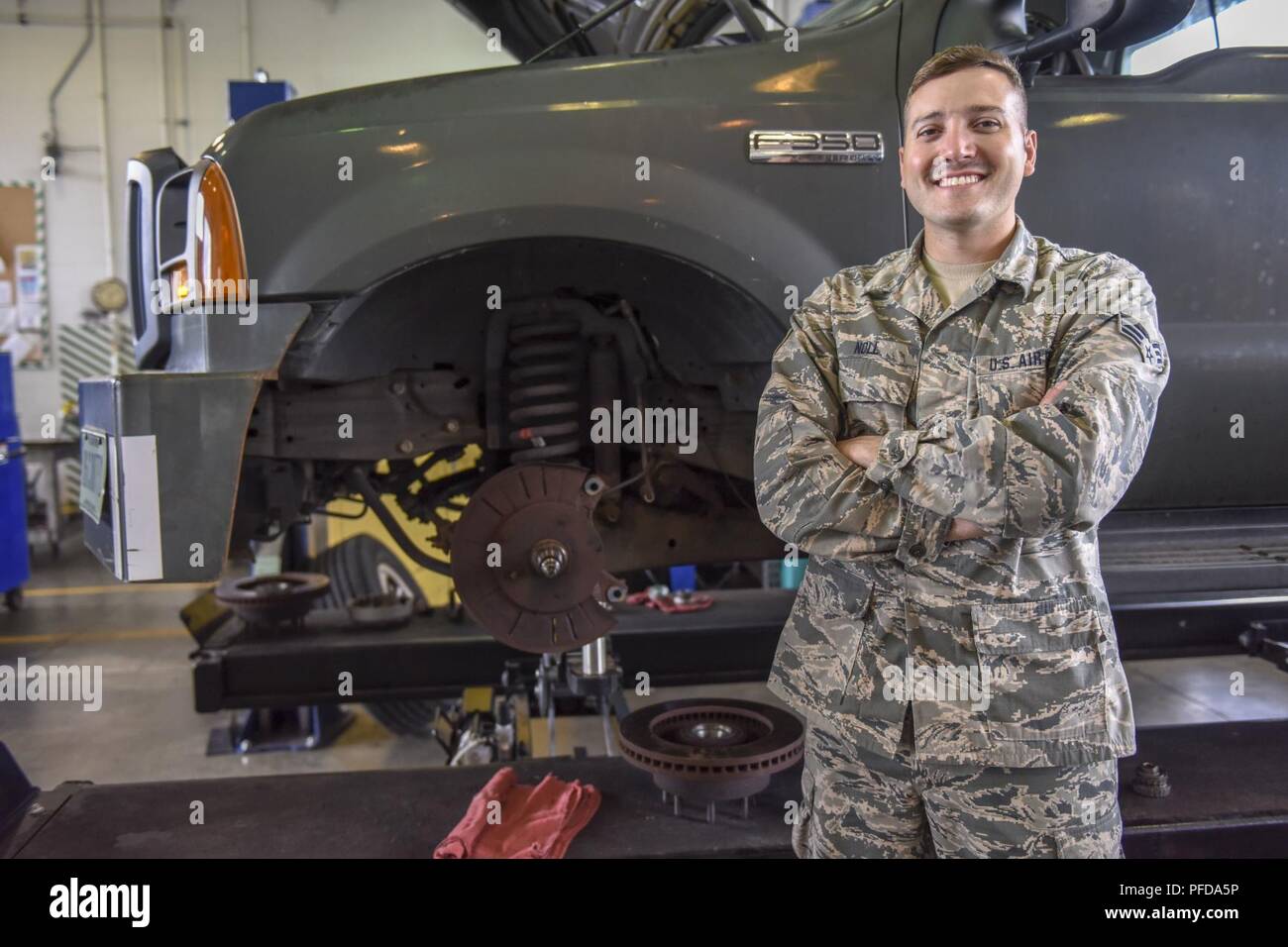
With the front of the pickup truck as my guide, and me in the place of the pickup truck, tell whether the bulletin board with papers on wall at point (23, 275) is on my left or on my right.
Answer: on my right

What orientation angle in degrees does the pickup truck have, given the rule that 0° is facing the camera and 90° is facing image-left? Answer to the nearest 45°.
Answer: approximately 90°

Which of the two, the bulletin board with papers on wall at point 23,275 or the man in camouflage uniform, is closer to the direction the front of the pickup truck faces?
the bulletin board with papers on wall

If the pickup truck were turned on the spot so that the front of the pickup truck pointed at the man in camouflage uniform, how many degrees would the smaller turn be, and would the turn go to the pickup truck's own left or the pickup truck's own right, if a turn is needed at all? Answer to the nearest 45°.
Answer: approximately 135° to the pickup truck's own left
